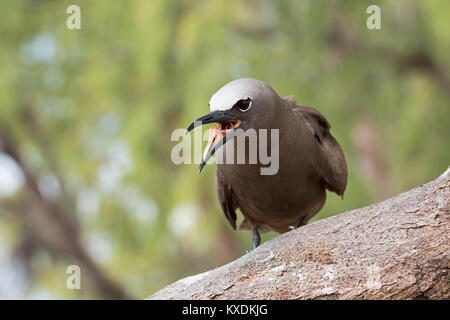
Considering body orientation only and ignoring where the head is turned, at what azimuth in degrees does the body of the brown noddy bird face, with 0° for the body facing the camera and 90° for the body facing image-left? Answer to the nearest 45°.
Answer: approximately 45°
